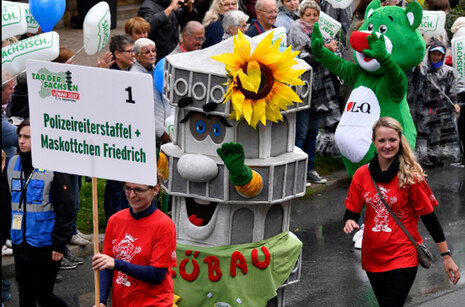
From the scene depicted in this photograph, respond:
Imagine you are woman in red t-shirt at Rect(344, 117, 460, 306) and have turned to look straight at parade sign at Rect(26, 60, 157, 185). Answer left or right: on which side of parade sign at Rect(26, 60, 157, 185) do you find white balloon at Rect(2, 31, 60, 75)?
right

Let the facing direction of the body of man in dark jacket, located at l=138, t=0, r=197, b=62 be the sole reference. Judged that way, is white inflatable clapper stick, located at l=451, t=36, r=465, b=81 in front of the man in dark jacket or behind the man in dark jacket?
in front

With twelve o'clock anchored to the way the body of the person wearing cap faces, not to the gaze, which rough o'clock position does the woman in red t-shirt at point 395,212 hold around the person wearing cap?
The woman in red t-shirt is roughly at 12 o'clock from the person wearing cap.

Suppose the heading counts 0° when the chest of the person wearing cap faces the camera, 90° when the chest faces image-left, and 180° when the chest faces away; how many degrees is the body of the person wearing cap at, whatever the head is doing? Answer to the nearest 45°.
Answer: approximately 0°

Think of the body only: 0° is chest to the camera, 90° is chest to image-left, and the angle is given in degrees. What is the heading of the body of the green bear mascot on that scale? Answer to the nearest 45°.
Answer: approximately 45°

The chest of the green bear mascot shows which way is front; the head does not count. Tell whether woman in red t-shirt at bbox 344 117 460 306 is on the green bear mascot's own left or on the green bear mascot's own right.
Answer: on the green bear mascot's own left

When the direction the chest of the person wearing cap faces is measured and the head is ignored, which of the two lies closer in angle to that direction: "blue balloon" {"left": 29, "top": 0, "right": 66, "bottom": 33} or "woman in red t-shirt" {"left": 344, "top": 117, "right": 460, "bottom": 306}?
the woman in red t-shirt
